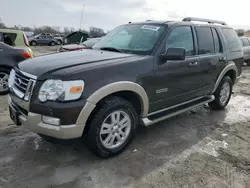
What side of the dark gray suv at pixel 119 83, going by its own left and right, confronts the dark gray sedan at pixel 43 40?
right

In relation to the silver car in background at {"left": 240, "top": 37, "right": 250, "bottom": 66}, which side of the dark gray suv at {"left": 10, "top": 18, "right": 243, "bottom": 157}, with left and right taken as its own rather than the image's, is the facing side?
back

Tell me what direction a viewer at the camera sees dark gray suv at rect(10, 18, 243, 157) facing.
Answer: facing the viewer and to the left of the viewer
